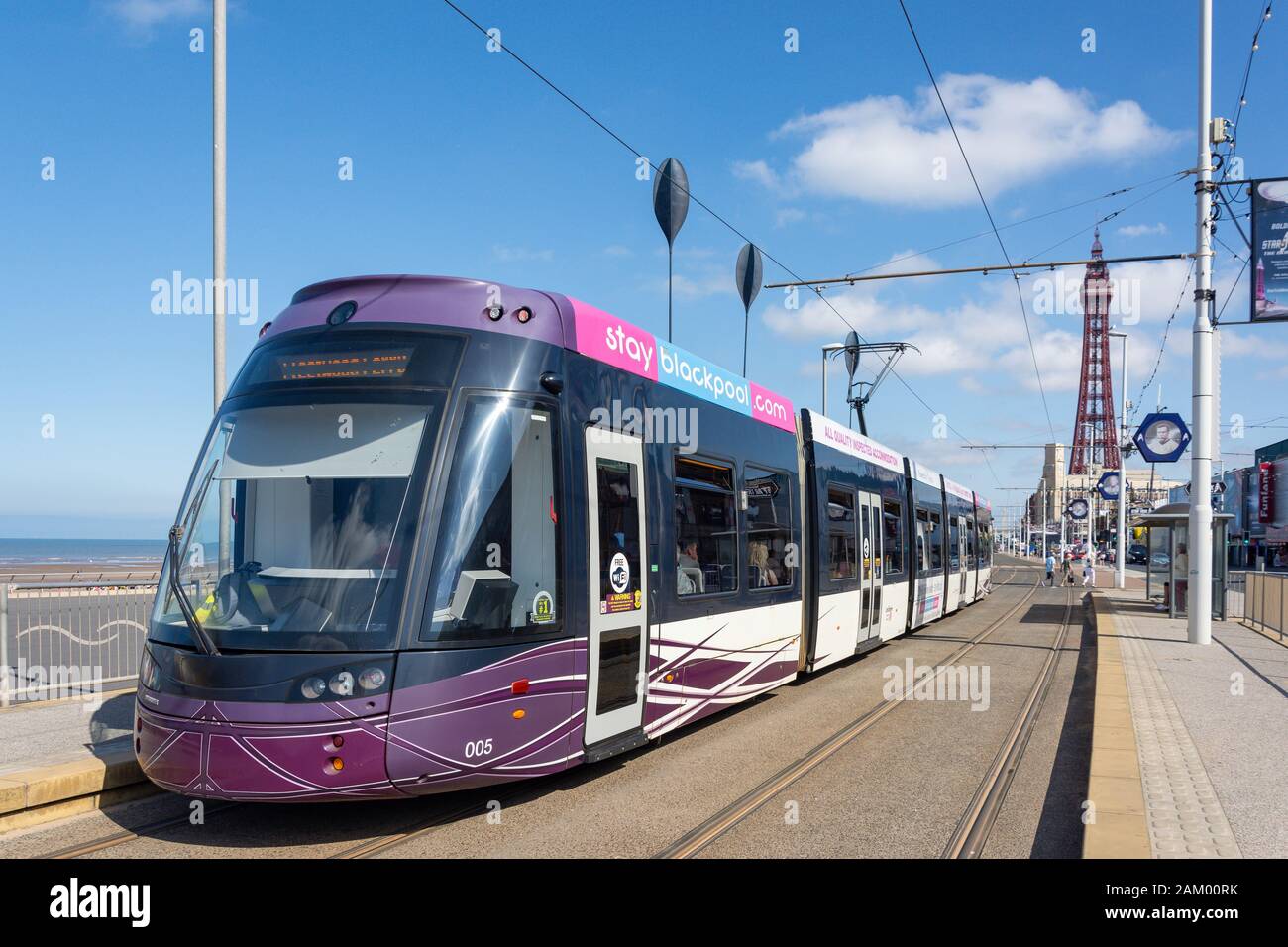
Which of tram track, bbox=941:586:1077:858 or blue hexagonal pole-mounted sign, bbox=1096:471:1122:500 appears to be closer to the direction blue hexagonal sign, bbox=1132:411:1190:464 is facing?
the tram track

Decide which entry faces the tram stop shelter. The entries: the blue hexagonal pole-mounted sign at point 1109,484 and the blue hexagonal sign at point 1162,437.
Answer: the blue hexagonal pole-mounted sign at point 1109,484

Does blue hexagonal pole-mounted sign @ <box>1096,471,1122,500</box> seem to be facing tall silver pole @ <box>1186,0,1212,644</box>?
yes

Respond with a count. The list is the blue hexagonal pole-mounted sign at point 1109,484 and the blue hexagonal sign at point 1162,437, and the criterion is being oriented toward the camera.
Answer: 2

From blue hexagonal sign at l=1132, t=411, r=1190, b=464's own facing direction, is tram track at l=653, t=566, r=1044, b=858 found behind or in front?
in front

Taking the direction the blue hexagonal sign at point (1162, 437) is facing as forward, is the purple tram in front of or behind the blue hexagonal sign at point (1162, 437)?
in front

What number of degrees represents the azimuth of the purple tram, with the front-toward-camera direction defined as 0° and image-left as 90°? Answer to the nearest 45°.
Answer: approximately 45°

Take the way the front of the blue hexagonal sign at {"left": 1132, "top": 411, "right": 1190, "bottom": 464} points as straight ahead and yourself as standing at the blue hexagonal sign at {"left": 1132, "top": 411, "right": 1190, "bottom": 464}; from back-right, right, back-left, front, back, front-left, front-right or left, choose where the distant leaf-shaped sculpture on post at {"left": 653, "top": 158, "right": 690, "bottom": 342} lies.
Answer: front-right

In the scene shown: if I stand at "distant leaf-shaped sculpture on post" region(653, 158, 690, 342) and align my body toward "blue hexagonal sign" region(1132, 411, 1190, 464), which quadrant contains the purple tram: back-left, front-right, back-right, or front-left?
back-right

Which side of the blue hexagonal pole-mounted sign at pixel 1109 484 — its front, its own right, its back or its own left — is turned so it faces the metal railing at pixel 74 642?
front

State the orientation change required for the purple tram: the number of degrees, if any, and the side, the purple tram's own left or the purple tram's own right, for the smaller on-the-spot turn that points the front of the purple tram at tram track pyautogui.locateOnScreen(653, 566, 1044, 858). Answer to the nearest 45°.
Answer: approximately 90° to the purple tram's own left

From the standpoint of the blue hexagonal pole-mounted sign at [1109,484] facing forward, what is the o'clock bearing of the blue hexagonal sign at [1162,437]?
the blue hexagonal sign at [1162,437] is roughly at 12 o'clock from the blue hexagonal pole-mounted sign at [1109,484].
